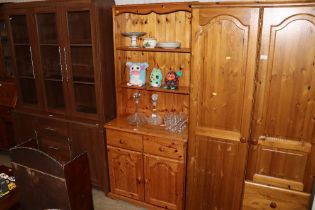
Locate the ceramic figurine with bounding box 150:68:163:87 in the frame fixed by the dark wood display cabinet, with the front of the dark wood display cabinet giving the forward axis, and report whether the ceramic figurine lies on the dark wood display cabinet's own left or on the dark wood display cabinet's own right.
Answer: on the dark wood display cabinet's own left

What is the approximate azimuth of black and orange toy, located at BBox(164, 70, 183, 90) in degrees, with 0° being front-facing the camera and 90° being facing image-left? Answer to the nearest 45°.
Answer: approximately 0°

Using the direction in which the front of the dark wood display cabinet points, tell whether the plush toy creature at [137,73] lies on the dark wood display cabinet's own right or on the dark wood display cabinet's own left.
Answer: on the dark wood display cabinet's own left

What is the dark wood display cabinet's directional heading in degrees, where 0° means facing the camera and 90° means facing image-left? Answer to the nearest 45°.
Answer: approximately 45°
